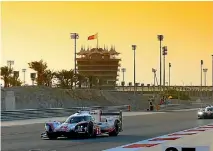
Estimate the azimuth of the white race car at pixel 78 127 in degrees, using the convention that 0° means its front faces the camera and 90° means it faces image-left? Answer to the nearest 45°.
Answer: approximately 45°
